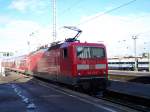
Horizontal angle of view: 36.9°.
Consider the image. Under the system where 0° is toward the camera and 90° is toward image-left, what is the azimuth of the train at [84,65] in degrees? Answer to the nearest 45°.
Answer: approximately 315°

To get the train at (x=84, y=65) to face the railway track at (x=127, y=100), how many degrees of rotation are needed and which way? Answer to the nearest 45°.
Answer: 0° — it already faces it
